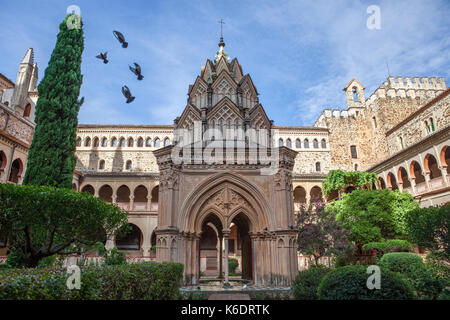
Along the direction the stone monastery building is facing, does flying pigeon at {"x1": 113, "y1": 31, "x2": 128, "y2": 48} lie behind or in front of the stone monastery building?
in front

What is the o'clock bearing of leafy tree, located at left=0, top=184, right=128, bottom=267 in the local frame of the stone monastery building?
The leafy tree is roughly at 1 o'clock from the stone monastery building.

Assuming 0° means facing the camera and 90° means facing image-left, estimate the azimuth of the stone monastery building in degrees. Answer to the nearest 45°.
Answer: approximately 0°

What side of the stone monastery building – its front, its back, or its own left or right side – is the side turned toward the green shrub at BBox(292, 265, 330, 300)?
front
